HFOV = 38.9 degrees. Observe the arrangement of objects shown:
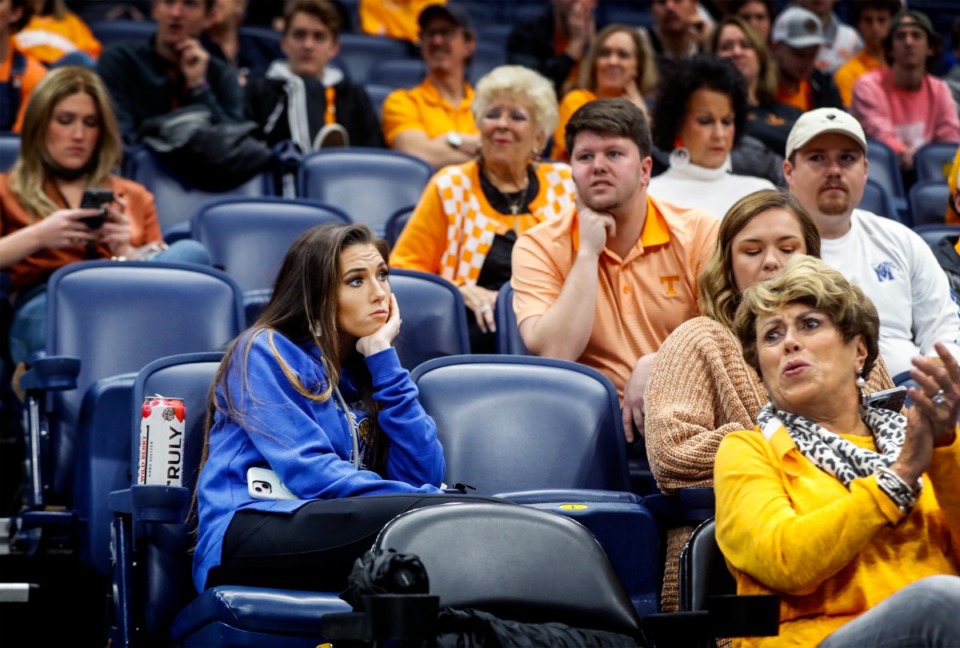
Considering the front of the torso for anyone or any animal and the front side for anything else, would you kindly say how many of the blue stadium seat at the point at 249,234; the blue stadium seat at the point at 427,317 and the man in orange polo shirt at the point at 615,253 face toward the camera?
3

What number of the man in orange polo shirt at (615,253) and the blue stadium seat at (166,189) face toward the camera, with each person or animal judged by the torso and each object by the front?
2

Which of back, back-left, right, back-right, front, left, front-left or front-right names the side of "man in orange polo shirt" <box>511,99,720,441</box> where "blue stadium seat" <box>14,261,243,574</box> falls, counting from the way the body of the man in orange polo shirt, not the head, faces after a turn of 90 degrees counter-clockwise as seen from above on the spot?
back

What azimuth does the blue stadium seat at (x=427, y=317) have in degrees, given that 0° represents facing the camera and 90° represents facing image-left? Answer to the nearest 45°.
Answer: approximately 0°

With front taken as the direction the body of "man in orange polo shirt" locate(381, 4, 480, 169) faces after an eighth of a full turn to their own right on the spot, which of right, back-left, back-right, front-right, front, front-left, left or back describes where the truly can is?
front

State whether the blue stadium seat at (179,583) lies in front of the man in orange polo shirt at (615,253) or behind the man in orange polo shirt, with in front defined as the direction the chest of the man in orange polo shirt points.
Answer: in front

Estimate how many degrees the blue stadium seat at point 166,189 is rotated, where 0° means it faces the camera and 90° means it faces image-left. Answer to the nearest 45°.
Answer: approximately 0°

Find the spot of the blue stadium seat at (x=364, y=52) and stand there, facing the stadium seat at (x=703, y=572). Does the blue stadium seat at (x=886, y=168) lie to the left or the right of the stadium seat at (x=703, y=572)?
left

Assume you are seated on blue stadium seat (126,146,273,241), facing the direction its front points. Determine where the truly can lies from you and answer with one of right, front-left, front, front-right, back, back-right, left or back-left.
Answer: front

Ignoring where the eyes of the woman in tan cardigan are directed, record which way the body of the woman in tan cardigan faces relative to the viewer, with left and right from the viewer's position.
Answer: facing the viewer and to the right of the viewer
